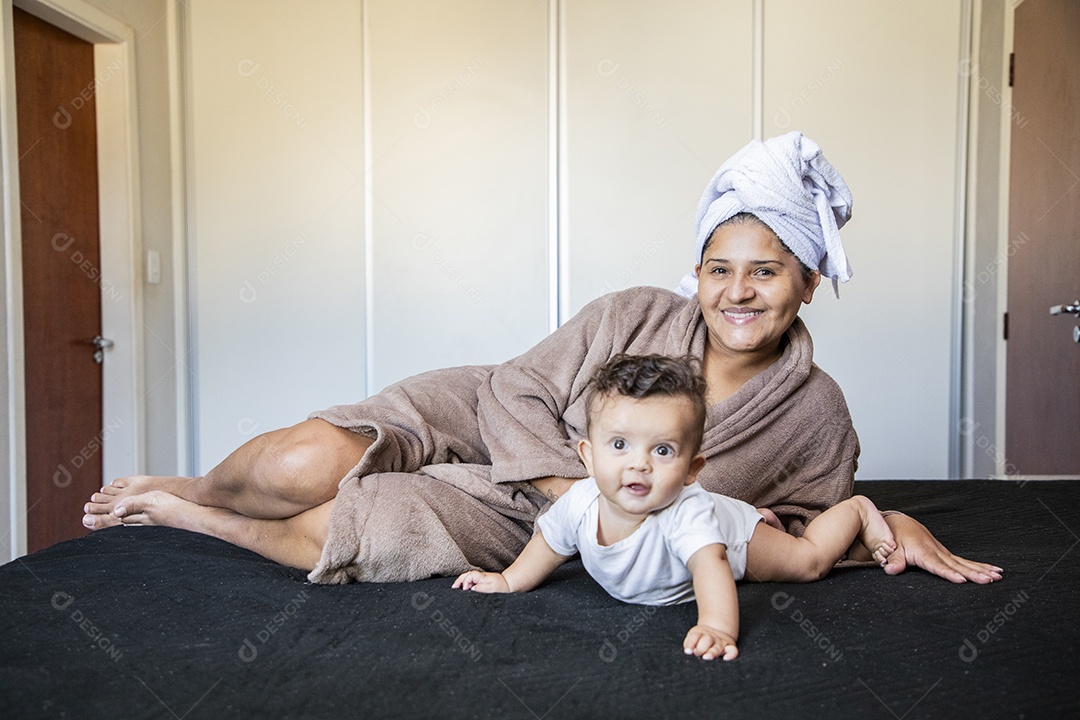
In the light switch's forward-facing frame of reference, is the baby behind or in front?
in front

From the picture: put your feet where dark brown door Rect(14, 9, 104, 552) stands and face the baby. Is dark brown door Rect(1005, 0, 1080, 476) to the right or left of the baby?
left

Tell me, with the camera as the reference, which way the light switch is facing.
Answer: facing the viewer and to the right of the viewer
